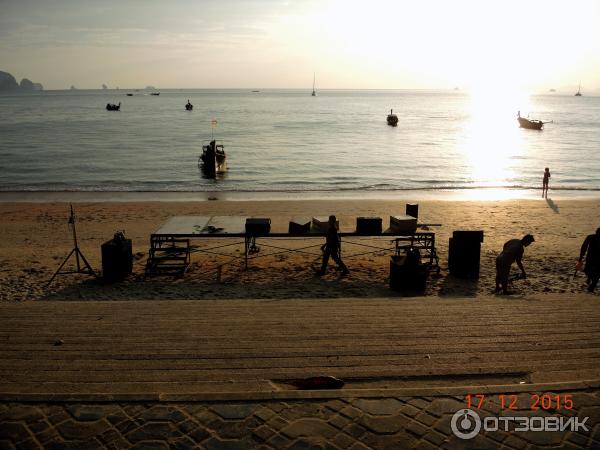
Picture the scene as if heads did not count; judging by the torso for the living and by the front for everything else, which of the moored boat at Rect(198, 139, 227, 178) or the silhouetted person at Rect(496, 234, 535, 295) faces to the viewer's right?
the silhouetted person

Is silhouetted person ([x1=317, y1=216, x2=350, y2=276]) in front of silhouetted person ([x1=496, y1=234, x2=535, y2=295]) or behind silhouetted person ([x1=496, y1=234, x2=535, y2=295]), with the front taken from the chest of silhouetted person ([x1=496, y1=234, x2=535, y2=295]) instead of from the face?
behind

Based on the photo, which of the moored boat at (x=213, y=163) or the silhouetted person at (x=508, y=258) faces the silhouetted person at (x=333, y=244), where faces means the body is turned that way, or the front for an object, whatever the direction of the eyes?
the moored boat

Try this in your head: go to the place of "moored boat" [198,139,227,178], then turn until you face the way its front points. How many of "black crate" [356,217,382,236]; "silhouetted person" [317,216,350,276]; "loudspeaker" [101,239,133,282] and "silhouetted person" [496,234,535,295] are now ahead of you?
4

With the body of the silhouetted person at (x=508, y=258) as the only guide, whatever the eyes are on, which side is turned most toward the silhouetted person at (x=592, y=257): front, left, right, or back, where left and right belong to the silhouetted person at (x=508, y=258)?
front

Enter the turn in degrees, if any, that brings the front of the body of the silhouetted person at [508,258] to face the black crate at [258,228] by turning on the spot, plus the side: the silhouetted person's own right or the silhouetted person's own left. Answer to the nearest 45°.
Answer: approximately 180°

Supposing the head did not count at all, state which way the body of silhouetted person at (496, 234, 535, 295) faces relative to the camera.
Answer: to the viewer's right

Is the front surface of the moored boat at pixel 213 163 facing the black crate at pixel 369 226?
yes

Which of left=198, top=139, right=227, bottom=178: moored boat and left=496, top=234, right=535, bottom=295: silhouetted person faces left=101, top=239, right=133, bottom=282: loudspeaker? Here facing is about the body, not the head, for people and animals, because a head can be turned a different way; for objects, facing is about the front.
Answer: the moored boat

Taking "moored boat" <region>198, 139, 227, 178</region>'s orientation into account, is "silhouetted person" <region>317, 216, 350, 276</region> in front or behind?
in front

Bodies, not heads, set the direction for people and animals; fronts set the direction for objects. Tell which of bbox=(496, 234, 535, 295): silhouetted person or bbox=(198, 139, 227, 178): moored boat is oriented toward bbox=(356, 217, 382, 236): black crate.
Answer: the moored boat

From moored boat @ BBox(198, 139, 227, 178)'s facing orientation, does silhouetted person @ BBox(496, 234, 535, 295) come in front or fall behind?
in front

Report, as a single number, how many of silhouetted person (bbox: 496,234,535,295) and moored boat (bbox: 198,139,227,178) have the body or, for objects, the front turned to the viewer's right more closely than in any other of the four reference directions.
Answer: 1
